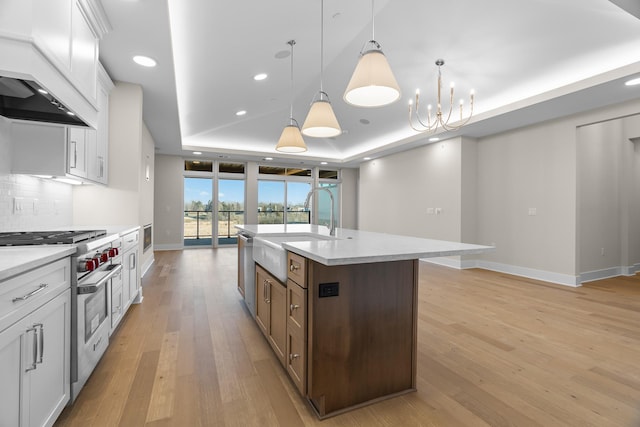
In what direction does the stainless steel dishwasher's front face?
to the viewer's left

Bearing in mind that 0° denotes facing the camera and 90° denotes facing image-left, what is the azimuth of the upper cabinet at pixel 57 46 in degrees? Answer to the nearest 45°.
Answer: approximately 270°

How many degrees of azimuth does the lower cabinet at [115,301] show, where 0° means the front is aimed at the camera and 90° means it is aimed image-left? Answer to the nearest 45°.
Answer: approximately 270°

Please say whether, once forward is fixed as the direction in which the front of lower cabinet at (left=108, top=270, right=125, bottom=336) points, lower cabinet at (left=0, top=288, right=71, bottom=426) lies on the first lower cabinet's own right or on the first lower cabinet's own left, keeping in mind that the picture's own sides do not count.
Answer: on the first lower cabinet's own right

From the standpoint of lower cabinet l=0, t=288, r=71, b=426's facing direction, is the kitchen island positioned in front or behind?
in front

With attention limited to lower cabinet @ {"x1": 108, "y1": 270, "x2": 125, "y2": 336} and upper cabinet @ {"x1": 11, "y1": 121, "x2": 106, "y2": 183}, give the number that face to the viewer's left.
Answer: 0

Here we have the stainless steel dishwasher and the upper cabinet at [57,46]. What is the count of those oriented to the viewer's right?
1

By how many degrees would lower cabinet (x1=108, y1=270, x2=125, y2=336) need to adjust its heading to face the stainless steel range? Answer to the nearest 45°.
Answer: approximately 90° to its right

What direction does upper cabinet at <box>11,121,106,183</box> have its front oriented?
to the viewer's right

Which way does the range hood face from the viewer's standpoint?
to the viewer's right
